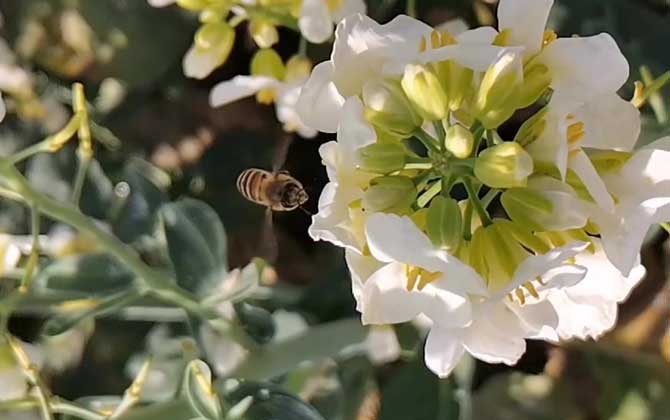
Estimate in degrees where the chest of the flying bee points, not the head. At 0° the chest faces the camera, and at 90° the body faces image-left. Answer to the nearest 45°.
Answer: approximately 270°
